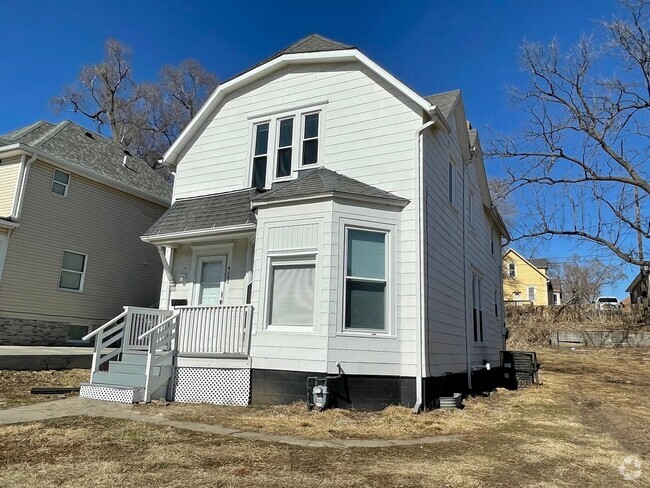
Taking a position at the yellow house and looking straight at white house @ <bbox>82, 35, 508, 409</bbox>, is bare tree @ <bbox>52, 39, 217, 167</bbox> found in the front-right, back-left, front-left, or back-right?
front-right

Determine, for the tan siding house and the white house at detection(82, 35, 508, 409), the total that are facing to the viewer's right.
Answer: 0

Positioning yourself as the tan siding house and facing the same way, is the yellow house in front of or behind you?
behind

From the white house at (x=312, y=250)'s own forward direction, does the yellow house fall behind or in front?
behind

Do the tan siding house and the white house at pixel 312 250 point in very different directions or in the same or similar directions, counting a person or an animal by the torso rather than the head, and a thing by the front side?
same or similar directions

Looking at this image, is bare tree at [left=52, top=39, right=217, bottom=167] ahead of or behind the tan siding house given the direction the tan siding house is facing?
behind

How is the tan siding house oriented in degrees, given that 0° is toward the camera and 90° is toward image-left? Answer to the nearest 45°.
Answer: approximately 45°

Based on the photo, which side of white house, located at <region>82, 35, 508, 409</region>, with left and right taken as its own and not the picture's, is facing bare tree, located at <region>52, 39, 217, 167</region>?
right

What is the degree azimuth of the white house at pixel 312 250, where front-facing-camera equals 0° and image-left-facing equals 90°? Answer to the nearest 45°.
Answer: approximately 45°
